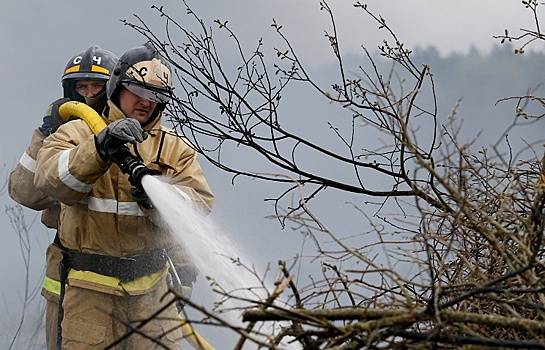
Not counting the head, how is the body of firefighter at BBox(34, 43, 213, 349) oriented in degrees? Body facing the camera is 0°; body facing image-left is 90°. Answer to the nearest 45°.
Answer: approximately 315°

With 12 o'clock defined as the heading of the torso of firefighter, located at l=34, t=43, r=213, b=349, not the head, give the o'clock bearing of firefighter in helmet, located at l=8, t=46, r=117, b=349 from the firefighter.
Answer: The firefighter in helmet is roughly at 6 o'clock from the firefighter.

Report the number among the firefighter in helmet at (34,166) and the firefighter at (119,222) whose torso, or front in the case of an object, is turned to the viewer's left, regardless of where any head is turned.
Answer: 0

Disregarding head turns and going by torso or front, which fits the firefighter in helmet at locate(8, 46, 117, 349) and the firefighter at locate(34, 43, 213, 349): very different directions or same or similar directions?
same or similar directions

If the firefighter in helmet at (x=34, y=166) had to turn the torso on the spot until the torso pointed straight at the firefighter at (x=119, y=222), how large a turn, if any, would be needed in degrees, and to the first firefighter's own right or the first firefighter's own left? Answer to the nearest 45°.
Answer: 0° — they already face them

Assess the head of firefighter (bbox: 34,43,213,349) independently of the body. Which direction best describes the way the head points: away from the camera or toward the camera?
toward the camera

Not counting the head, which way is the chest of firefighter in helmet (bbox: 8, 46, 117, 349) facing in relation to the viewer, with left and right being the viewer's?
facing the viewer and to the right of the viewer
